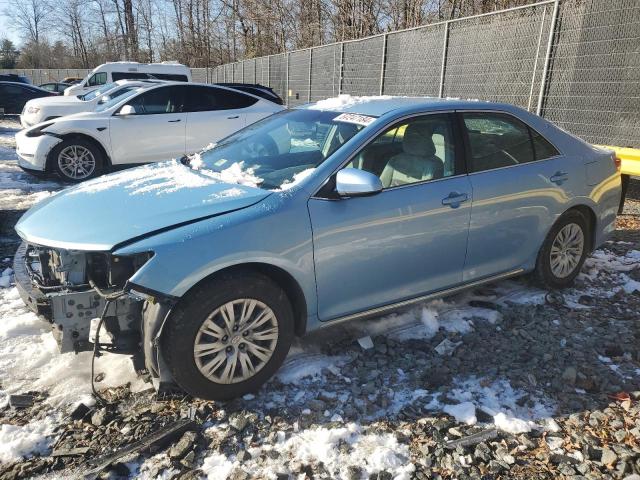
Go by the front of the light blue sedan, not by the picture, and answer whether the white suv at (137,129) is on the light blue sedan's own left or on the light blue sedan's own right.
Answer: on the light blue sedan's own right

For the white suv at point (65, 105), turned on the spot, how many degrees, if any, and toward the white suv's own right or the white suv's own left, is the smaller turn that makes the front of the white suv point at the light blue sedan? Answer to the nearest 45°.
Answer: approximately 45° to the white suv's own left

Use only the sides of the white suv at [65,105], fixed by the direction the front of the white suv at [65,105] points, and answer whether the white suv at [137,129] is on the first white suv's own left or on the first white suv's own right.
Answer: on the first white suv's own left

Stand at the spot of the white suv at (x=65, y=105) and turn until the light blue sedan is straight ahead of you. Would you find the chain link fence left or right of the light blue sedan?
left

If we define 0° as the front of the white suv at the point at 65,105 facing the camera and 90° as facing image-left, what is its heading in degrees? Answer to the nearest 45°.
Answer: approximately 45°

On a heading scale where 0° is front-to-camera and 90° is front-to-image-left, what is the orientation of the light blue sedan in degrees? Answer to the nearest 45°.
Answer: approximately 45°
